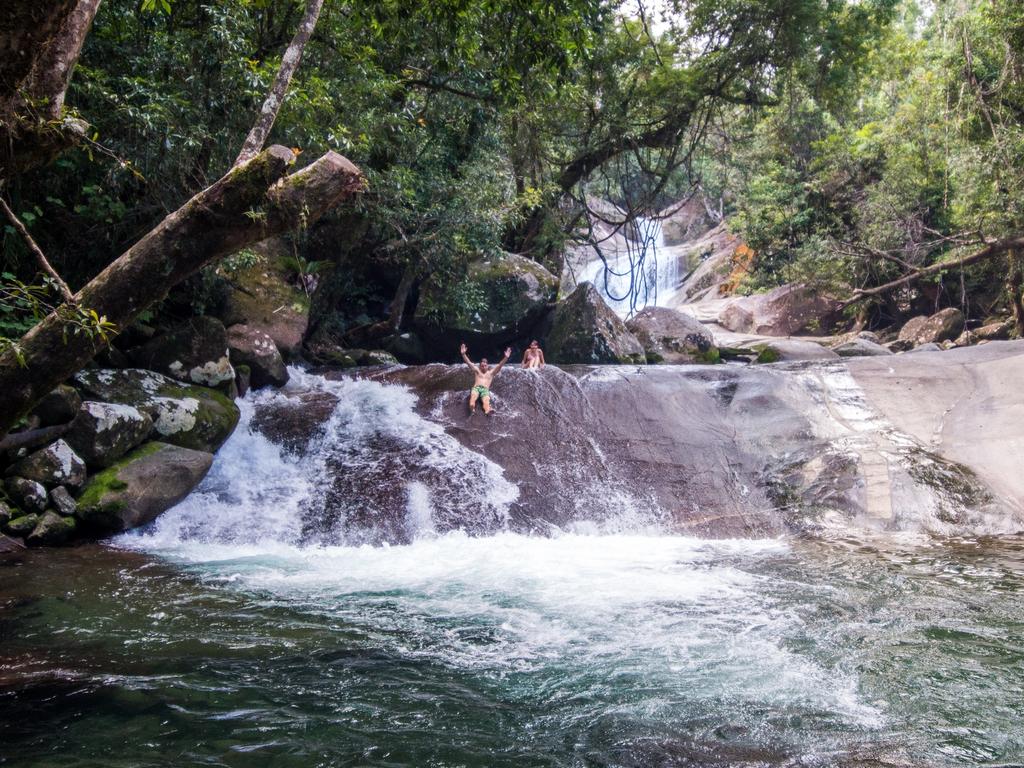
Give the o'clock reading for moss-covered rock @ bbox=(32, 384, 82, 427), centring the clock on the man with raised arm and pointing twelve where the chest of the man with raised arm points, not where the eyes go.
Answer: The moss-covered rock is roughly at 2 o'clock from the man with raised arm.

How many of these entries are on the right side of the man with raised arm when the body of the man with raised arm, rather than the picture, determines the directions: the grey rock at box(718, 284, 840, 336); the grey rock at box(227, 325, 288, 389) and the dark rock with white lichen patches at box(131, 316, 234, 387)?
2

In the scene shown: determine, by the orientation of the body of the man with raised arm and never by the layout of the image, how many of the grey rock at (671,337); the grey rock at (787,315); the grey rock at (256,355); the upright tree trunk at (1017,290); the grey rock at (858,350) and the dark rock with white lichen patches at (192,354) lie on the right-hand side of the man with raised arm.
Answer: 2

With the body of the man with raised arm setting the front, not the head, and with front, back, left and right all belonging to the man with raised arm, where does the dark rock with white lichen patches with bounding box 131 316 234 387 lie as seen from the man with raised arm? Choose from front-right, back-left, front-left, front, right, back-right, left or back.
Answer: right

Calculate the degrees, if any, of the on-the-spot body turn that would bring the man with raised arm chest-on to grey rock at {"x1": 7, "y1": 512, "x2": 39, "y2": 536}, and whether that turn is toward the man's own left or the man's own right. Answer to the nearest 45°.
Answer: approximately 45° to the man's own right

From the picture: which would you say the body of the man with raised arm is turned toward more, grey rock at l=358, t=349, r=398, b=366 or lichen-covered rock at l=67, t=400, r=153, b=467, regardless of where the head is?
the lichen-covered rock

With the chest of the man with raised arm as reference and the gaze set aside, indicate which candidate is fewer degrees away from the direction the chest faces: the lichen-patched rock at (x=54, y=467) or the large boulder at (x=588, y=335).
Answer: the lichen-patched rock

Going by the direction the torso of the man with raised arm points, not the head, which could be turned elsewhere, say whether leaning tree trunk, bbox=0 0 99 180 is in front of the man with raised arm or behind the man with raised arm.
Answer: in front

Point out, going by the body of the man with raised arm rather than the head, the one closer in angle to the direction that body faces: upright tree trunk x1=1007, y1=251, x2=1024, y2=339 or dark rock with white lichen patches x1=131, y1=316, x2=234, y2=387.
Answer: the dark rock with white lichen patches

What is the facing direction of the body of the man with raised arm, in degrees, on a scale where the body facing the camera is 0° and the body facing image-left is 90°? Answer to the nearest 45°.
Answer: approximately 0°

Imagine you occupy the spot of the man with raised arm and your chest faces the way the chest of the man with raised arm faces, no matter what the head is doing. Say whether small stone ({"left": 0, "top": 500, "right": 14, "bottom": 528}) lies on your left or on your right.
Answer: on your right

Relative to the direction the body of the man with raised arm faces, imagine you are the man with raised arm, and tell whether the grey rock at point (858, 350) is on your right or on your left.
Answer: on your left

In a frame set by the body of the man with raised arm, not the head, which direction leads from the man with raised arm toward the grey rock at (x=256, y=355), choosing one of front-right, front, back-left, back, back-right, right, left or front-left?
right

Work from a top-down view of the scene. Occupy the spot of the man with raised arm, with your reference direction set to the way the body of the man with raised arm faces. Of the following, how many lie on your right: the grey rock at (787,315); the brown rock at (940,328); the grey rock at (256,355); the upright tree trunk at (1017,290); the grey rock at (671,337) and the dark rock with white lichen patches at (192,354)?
2
